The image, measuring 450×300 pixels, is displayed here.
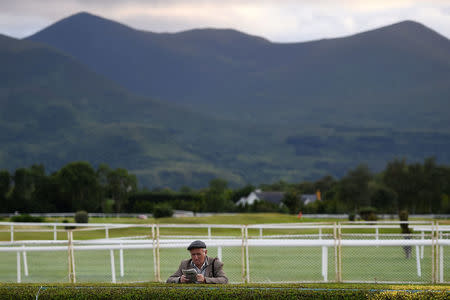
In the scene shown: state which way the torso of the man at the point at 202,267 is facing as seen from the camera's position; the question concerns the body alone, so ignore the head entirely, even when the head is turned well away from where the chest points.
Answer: toward the camera

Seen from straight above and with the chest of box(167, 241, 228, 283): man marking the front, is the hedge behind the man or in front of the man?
in front
